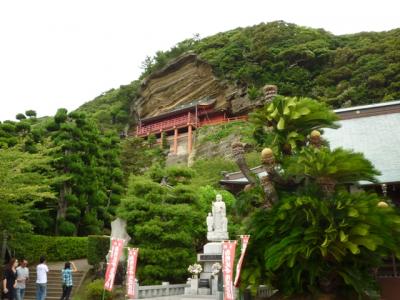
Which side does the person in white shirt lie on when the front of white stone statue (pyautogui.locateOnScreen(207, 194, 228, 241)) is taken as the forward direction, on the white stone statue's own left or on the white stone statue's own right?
on the white stone statue's own right

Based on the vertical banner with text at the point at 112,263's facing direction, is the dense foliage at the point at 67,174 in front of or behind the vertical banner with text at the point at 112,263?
behind

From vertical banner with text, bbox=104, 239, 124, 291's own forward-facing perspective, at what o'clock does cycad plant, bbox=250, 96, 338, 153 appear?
The cycad plant is roughly at 10 o'clock from the vertical banner with text.

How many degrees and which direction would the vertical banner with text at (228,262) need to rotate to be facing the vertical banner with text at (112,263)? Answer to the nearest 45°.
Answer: approximately 90° to its right

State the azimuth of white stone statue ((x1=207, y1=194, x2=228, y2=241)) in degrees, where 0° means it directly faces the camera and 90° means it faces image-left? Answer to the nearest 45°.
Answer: approximately 0°

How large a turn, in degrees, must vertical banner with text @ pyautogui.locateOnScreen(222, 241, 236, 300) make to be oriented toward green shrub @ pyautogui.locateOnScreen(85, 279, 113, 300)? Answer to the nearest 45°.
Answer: approximately 135° to its right

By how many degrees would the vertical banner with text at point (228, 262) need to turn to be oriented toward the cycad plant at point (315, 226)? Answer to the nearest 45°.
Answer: approximately 45° to its left

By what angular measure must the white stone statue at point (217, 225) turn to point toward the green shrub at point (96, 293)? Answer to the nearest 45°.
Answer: approximately 90° to its right
